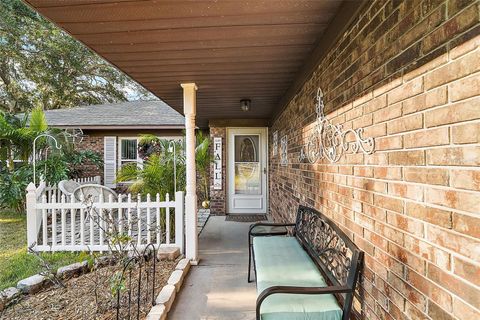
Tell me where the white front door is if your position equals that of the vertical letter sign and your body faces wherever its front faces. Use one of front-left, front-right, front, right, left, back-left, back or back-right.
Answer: left

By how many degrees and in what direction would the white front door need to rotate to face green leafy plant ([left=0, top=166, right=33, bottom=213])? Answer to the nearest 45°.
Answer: approximately 90° to its right

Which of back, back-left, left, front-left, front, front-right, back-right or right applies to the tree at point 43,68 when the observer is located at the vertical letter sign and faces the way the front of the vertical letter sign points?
back-right

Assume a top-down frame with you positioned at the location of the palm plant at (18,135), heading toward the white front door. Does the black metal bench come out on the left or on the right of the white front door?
right

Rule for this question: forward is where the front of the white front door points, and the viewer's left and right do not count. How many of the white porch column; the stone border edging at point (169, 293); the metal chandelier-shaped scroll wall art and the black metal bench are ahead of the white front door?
4

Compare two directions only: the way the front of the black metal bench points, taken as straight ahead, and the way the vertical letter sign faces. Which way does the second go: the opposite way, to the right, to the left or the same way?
to the left

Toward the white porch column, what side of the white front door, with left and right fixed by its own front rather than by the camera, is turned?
front

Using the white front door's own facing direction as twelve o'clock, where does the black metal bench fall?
The black metal bench is roughly at 12 o'clock from the white front door.

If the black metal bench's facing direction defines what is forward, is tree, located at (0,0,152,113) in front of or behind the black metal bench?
in front

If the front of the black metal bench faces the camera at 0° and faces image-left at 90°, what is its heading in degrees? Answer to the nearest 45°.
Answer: approximately 90°

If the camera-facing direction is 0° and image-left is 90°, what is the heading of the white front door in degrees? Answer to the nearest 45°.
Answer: approximately 0°

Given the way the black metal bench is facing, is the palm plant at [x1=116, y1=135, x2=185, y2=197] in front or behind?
in front

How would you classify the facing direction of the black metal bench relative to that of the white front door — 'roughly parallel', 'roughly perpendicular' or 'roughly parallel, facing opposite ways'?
roughly perpendicular

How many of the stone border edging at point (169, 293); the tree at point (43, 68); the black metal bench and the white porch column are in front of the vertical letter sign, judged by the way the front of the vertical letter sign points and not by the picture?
3

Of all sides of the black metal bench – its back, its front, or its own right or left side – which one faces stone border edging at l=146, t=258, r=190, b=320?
front

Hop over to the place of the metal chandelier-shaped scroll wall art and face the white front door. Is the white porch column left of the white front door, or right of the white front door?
left
